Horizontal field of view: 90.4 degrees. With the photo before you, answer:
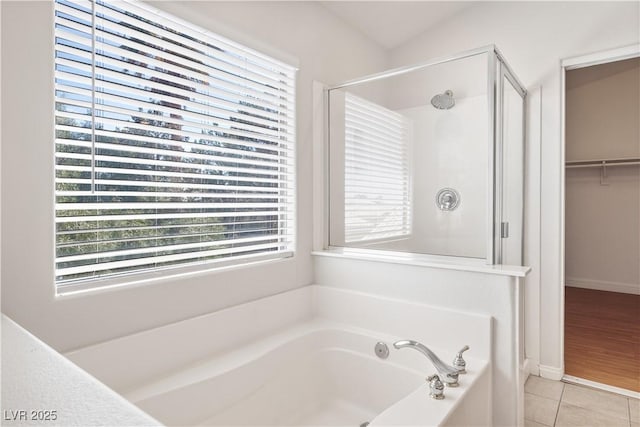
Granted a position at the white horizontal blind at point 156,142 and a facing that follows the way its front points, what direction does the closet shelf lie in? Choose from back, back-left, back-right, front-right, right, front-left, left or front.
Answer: front-left

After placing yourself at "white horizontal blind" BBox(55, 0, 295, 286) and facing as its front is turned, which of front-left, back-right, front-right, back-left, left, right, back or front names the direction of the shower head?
front-left

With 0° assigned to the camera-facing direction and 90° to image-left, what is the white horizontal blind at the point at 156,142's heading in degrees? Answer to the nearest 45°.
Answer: approximately 315°

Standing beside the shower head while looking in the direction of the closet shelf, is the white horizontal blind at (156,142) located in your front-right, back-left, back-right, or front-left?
back-left
